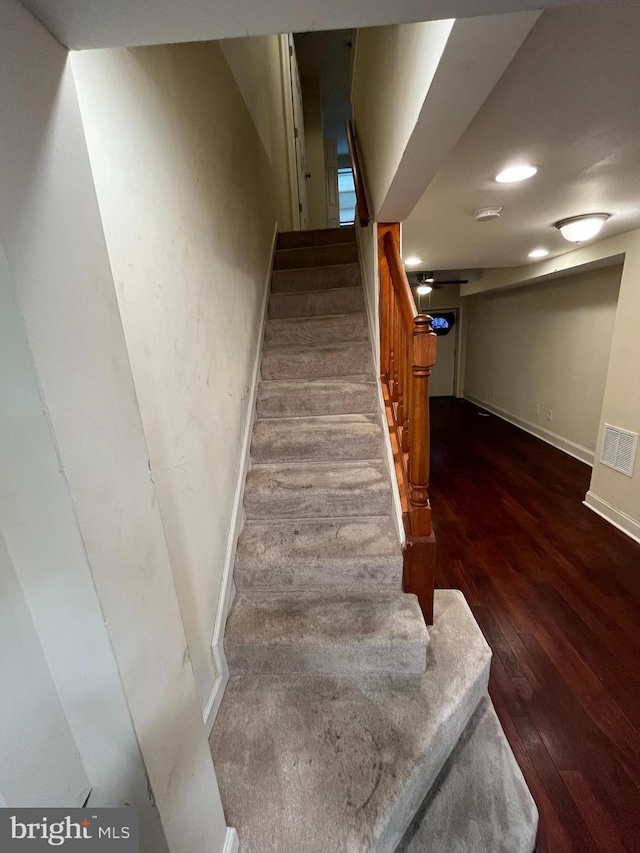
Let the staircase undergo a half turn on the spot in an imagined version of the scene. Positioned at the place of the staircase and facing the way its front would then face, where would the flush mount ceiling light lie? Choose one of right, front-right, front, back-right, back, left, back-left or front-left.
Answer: front-right

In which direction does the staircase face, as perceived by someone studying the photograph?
facing the viewer

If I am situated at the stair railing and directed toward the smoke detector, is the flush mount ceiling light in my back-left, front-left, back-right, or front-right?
front-right
